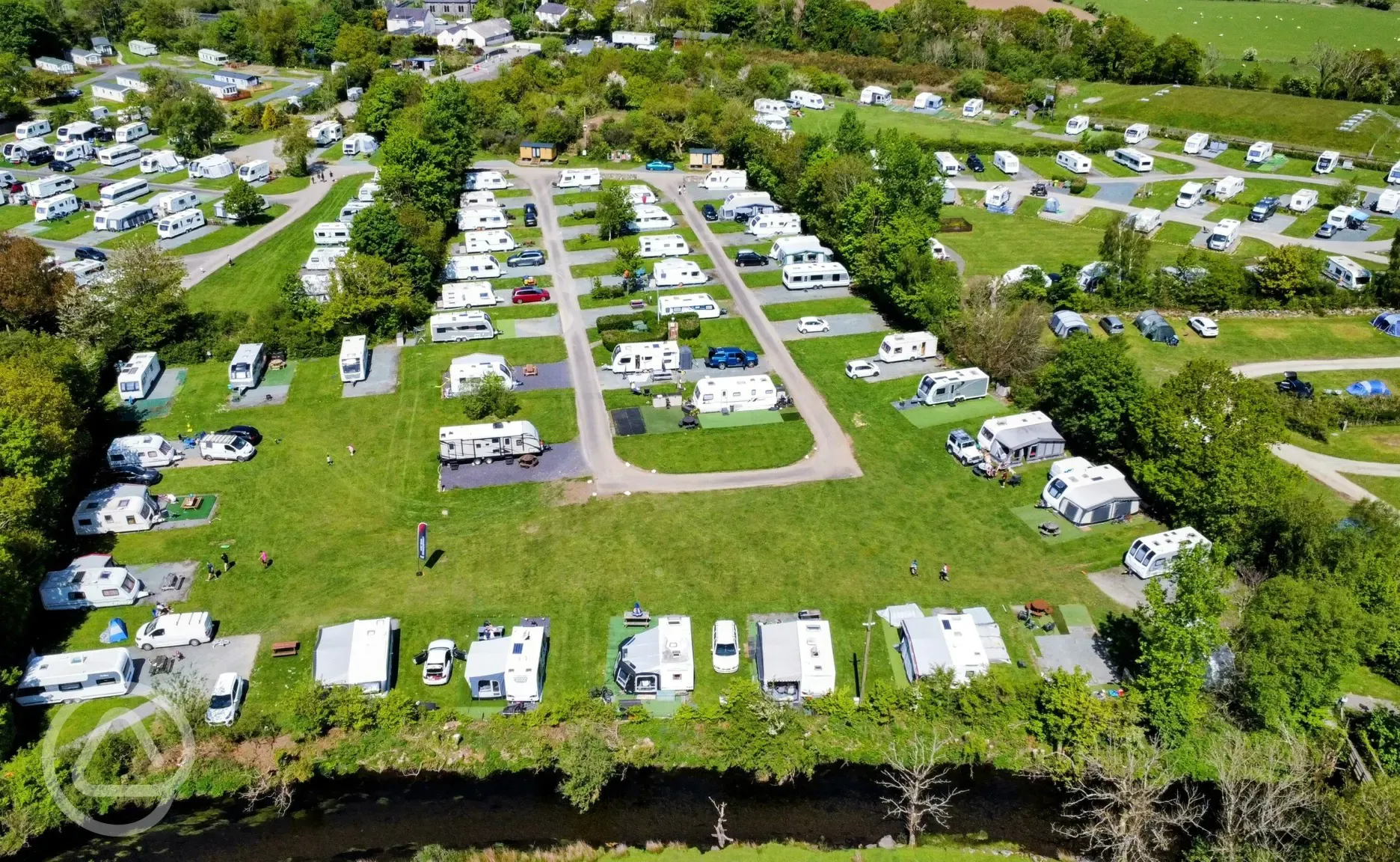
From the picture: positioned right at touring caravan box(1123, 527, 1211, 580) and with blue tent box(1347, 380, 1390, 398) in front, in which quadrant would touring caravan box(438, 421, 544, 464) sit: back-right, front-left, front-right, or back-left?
back-left

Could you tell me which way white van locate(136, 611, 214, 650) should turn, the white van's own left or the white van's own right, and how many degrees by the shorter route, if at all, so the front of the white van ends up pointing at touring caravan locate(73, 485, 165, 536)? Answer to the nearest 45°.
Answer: approximately 90° to the white van's own right

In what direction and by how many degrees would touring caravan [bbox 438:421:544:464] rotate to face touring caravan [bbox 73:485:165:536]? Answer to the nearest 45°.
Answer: approximately 180°

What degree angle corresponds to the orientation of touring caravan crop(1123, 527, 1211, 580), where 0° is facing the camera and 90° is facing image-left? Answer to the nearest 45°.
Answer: approximately 45°

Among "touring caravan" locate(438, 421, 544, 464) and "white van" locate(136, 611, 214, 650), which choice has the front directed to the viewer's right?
the touring caravan

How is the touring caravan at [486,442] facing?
to the viewer's right

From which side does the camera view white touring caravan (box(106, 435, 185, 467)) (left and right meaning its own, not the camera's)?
right
